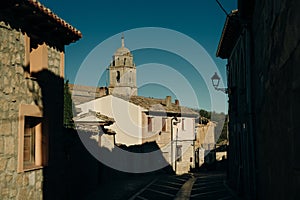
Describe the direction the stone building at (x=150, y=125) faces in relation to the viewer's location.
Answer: facing the viewer and to the right of the viewer

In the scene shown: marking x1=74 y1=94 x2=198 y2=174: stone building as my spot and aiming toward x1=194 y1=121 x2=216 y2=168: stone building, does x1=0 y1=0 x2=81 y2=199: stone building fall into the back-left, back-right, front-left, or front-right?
back-right

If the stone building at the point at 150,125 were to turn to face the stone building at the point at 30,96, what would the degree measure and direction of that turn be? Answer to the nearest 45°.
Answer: approximately 45° to its right

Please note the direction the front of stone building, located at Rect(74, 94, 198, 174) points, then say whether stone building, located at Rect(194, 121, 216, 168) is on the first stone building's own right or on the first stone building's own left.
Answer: on the first stone building's own left
